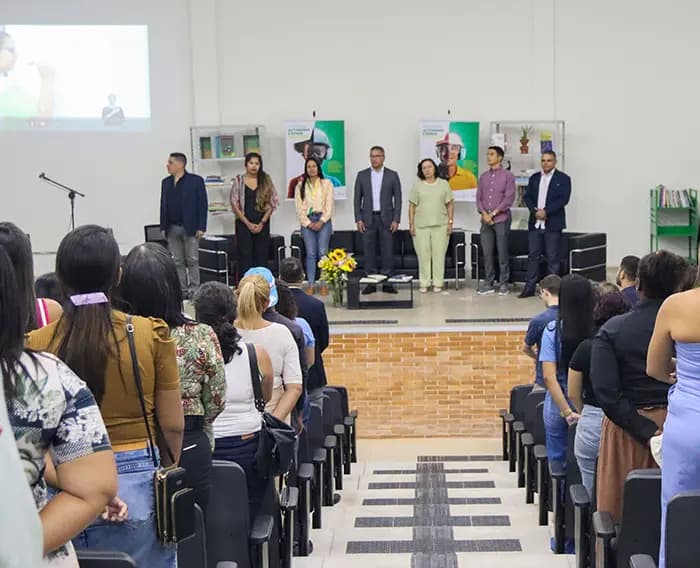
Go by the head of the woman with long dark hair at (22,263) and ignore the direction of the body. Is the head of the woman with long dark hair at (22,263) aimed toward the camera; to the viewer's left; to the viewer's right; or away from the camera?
away from the camera

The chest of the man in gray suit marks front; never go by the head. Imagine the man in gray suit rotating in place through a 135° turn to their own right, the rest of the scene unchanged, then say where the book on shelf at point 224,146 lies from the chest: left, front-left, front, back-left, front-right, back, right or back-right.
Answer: front

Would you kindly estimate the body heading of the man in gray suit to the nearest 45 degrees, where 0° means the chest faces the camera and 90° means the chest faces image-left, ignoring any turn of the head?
approximately 0°

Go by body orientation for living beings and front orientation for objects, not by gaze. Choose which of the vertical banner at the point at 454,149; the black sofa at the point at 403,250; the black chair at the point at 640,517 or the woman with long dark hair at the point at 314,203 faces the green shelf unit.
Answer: the black chair

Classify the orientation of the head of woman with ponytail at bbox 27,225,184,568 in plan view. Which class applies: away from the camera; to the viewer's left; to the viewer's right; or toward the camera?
away from the camera

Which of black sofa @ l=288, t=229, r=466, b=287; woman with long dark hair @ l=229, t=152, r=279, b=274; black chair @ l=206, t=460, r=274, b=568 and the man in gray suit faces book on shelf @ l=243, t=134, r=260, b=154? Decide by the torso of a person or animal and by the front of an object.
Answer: the black chair

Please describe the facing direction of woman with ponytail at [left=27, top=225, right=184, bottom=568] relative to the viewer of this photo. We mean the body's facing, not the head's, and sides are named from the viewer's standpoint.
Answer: facing away from the viewer

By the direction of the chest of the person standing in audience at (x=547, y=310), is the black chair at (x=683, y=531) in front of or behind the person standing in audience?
behind

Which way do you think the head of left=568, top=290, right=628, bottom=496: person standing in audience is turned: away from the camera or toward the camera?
away from the camera

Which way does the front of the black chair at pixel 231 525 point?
away from the camera

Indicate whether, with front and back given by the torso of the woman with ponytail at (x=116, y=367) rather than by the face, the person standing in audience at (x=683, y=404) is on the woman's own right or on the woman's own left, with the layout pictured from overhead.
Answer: on the woman's own right
